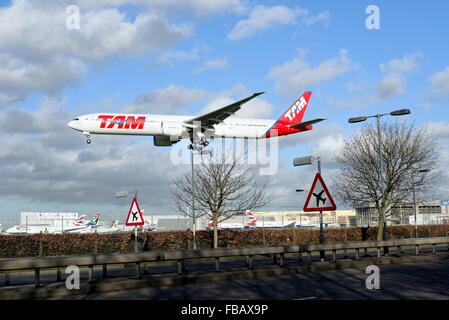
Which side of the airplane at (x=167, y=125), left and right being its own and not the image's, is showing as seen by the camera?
left

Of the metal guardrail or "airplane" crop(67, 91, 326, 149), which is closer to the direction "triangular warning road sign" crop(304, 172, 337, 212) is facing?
the metal guardrail

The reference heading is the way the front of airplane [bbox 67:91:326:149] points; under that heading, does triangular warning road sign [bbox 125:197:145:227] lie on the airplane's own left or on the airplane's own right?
on the airplane's own left

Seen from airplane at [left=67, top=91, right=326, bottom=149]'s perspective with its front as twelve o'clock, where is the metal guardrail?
The metal guardrail is roughly at 9 o'clock from the airplane.

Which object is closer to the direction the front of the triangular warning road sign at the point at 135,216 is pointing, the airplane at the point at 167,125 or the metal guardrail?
the metal guardrail

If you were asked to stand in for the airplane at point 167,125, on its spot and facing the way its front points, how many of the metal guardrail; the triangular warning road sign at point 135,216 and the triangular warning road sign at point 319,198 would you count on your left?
3
